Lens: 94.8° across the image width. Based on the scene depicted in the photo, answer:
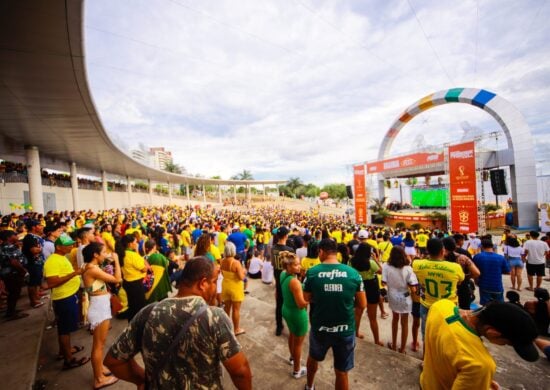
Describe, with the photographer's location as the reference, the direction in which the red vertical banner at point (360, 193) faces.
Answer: facing the viewer

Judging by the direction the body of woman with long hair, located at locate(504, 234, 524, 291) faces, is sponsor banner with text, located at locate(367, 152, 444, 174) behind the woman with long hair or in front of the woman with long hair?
in front

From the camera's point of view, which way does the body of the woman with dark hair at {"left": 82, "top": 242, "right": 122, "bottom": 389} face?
to the viewer's right

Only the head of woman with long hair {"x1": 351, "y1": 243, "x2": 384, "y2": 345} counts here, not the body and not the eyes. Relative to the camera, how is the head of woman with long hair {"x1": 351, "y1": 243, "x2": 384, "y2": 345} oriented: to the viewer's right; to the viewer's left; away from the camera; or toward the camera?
away from the camera

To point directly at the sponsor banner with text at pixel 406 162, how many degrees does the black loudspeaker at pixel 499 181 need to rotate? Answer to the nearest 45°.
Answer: approximately 45° to its right

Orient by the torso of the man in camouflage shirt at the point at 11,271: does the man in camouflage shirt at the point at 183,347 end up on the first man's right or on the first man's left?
on the first man's right

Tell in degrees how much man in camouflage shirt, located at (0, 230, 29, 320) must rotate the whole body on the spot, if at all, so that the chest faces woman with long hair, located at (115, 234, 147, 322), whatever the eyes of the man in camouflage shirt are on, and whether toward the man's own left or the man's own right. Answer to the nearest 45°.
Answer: approximately 45° to the man's own right

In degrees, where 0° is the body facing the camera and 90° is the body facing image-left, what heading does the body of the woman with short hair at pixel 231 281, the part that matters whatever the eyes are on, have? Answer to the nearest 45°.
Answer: approximately 225°

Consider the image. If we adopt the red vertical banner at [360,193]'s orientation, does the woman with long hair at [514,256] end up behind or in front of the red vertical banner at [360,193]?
in front

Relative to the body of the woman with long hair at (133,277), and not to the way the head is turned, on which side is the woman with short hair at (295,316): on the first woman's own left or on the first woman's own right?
on the first woman's own right

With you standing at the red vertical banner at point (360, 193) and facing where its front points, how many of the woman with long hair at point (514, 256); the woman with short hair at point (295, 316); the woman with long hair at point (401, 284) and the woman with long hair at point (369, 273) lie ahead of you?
4

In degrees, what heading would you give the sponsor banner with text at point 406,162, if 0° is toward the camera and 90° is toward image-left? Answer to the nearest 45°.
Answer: approximately 45°

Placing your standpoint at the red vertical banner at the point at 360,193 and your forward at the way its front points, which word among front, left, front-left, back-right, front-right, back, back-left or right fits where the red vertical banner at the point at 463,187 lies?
front-left

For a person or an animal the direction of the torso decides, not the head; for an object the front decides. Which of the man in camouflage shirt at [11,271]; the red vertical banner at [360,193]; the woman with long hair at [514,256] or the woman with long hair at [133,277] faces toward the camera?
the red vertical banner

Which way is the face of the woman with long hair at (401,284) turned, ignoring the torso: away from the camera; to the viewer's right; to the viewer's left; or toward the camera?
away from the camera
